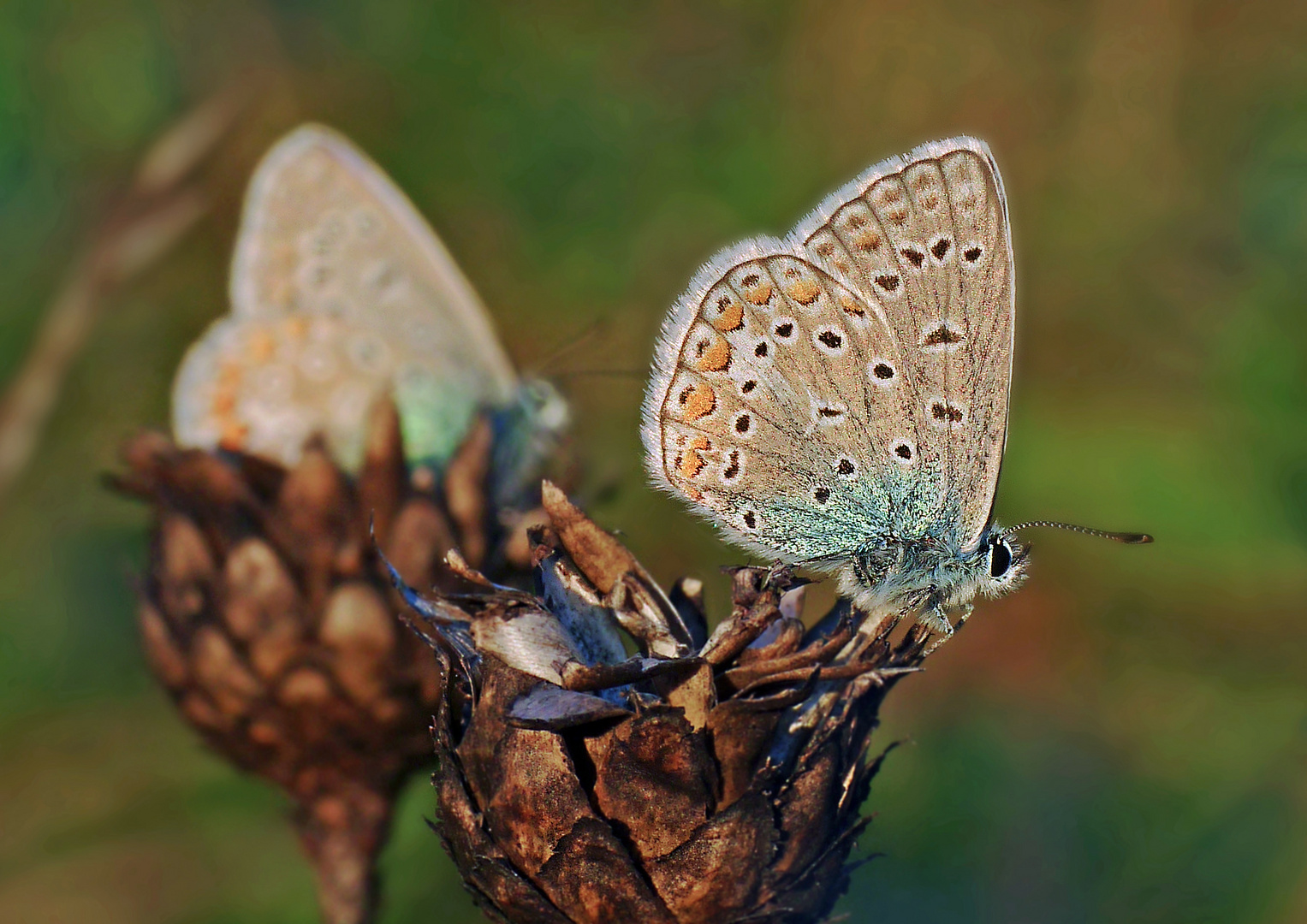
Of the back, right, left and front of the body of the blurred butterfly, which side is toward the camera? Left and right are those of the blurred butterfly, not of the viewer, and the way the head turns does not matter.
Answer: right

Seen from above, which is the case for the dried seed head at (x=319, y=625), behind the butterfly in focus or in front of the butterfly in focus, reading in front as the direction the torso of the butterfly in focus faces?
behind

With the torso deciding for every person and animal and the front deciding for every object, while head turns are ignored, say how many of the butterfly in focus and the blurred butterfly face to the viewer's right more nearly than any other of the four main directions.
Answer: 2

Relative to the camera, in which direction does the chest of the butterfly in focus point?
to the viewer's right

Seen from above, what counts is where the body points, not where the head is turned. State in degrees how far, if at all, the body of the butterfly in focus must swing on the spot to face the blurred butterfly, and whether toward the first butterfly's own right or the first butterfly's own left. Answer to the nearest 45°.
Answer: approximately 135° to the first butterfly's own left

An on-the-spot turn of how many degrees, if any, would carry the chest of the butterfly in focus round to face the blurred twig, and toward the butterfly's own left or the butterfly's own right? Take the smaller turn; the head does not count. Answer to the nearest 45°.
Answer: approximately 135° to the butterfly's own left

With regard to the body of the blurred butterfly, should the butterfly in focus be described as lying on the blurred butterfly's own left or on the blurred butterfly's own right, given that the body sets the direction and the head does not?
on the blurred butterfly's own right
